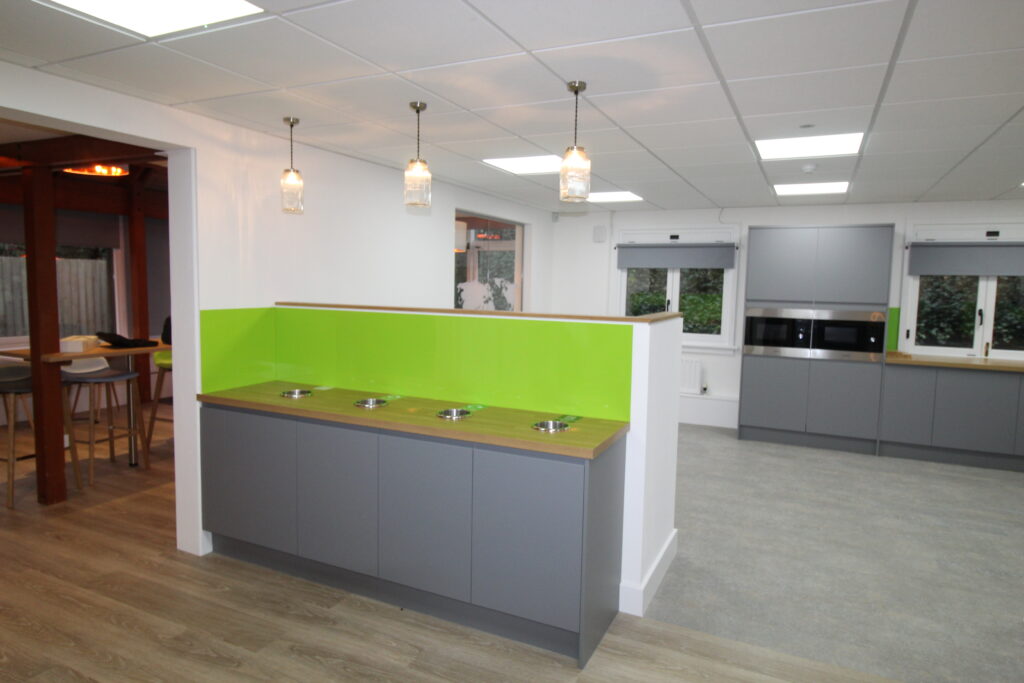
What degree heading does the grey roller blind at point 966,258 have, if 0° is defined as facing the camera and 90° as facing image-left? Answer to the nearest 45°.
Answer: approximately 0°

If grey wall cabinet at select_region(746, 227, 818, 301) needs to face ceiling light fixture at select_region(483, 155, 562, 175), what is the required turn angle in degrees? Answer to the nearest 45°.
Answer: approximately 45° to its right

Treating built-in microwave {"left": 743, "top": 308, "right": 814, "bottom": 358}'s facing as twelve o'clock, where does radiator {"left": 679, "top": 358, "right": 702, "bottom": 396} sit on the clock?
The radiator is roughly at 4 o'clock from the built-in microwave.

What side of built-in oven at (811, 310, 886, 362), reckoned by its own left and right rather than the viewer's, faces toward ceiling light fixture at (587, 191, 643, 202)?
right

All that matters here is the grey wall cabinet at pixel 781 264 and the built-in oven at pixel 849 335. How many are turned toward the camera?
2

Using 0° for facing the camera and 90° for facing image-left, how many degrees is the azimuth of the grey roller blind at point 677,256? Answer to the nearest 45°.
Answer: approximately 0°
